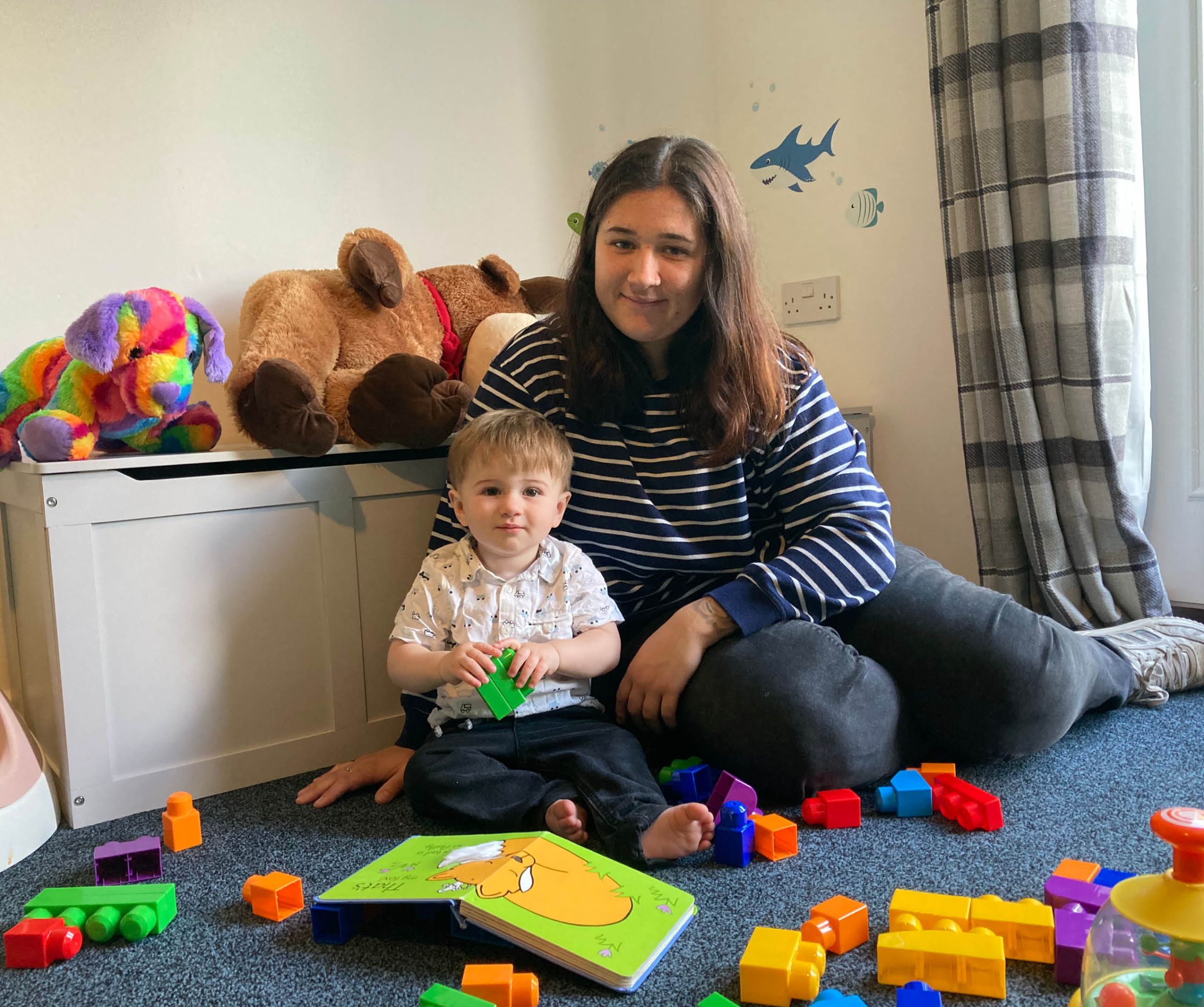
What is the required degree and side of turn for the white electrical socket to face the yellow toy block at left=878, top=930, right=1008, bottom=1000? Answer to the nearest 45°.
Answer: approximately 45° to its left

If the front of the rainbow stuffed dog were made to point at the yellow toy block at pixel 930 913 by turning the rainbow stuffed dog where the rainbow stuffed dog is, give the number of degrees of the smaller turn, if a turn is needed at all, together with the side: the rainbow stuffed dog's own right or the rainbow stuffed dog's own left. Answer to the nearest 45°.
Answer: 0° — it already faces it

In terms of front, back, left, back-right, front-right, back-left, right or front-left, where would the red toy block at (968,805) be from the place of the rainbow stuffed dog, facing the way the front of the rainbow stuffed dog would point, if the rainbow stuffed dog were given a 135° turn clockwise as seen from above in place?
back-left

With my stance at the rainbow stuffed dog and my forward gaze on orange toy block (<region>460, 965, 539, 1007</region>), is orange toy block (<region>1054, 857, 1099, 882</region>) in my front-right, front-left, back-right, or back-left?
front-left

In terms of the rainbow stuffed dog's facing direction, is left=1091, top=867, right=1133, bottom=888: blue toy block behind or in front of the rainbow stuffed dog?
in front

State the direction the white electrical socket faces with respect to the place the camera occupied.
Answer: facing the viewer and to the left of the viewer

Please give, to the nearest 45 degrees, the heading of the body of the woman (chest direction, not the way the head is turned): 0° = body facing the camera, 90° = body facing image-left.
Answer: approximately 0°

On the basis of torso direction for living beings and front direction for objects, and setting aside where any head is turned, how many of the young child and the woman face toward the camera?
2

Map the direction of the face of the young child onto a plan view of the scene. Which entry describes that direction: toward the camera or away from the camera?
toward the camera

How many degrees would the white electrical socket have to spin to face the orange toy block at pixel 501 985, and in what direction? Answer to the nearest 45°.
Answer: approximately 45° to its left

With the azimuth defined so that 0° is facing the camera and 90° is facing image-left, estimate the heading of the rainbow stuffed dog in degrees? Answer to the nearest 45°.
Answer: approximately 315°

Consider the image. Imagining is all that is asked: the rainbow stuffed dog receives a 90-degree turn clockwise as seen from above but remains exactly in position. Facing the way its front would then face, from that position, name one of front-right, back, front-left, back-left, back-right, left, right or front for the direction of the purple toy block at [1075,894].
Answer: left

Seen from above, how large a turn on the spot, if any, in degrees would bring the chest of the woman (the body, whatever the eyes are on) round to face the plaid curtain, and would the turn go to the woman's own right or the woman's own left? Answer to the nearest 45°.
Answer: approximately 135° to the woman's own left

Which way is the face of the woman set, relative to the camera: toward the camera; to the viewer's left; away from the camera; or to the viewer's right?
toward the camera

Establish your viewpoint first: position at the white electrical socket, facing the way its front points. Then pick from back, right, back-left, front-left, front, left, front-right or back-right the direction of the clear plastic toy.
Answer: front-left
